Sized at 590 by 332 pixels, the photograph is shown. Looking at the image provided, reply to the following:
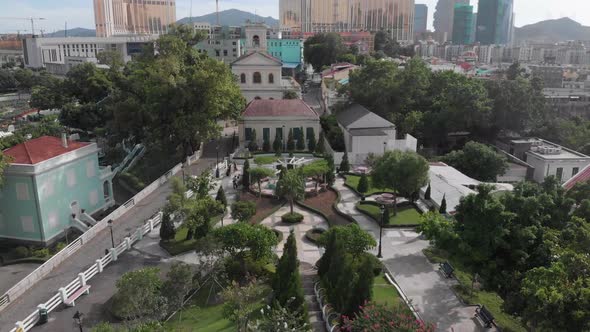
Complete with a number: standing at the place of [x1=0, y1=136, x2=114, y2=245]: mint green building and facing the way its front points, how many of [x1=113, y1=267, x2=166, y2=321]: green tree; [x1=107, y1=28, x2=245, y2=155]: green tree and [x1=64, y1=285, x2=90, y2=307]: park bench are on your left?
1

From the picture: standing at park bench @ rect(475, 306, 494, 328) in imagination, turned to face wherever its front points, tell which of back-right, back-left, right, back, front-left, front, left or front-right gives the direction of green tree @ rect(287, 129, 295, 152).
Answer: right

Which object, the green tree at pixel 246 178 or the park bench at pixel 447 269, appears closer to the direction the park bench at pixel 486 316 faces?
the green tree

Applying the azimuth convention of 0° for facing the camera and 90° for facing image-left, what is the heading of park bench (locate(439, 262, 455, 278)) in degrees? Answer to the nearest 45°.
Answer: approximately 45°

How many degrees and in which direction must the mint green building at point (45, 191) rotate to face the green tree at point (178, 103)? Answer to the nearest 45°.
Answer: approximately 90° to its left

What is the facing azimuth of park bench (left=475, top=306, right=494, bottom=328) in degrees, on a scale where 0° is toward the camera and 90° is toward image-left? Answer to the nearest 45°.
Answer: approximately 45°

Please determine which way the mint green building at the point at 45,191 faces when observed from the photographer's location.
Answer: facing the viewer and to the right of the viewer

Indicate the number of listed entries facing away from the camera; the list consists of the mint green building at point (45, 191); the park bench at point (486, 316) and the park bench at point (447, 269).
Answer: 0

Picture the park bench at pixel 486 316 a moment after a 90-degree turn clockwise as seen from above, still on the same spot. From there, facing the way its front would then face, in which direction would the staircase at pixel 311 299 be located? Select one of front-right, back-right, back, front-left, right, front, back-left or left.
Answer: front-left

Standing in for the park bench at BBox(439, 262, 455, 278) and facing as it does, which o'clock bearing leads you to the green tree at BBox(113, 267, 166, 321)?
The green tree is roughly at 12 o'clock from the park bench.

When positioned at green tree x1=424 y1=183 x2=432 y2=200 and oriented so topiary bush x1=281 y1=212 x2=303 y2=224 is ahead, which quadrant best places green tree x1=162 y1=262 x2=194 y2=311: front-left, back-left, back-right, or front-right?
front-left

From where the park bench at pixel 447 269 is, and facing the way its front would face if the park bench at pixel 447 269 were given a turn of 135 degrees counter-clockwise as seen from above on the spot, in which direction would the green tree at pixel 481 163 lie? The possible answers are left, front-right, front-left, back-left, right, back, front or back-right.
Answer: left

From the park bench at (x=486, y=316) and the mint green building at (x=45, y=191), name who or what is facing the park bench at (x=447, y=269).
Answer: the mint green building

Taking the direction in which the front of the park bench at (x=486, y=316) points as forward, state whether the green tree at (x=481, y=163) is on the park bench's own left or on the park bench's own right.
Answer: on the park bench's own right

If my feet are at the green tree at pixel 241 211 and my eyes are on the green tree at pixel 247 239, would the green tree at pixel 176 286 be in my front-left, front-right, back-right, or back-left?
front-right

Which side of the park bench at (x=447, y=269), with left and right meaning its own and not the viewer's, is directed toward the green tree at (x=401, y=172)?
right

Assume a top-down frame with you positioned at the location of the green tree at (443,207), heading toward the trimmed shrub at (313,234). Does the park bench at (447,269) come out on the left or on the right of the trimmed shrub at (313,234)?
left

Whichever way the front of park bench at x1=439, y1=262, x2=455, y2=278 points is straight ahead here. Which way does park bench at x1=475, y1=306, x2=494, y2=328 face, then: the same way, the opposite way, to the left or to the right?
the same way

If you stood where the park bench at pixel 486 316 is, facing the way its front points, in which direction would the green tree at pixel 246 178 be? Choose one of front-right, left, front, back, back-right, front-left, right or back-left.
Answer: right

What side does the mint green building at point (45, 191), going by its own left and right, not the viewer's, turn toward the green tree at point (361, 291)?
front
